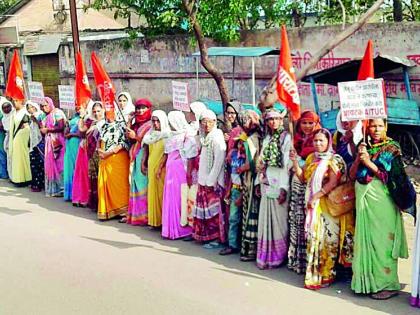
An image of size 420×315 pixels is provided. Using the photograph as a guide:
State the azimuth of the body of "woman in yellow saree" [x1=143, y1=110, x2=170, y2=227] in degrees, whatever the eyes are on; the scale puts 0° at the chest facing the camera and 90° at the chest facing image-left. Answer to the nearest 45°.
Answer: approximately 45°

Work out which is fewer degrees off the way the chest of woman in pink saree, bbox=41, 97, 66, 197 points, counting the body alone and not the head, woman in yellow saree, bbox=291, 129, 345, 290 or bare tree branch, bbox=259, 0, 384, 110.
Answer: the woman in yellow saree

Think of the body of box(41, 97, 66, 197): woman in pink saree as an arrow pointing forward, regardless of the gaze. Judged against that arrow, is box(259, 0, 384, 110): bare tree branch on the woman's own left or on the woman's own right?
on the woman's own left

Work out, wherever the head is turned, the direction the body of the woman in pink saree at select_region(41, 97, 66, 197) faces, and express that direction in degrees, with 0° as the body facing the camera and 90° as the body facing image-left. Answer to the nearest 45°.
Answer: approximately 45°

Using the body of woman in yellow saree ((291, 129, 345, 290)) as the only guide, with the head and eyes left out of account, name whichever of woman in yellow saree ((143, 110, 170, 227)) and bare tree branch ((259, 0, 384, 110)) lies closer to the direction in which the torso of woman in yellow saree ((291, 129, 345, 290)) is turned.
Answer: the woman in yellow saree

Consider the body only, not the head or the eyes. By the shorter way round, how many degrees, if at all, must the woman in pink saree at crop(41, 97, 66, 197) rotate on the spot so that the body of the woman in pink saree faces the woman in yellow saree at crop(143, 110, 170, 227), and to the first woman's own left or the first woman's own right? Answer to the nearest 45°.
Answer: approximately 90° to the first woman's own left

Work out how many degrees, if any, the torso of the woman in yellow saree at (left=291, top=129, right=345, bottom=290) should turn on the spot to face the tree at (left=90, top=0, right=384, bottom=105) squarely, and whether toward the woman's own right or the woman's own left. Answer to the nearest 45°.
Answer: approximately 135° to the woman's own right

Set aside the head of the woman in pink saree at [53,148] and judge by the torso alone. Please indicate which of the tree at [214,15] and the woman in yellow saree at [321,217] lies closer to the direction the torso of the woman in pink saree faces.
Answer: the woman in yellow saree

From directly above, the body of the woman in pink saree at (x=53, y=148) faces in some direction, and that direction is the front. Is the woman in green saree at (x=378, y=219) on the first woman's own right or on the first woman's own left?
on the first woman's own left

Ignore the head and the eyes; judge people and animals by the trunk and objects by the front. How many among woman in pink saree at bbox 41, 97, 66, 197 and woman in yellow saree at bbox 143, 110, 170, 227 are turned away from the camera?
0
